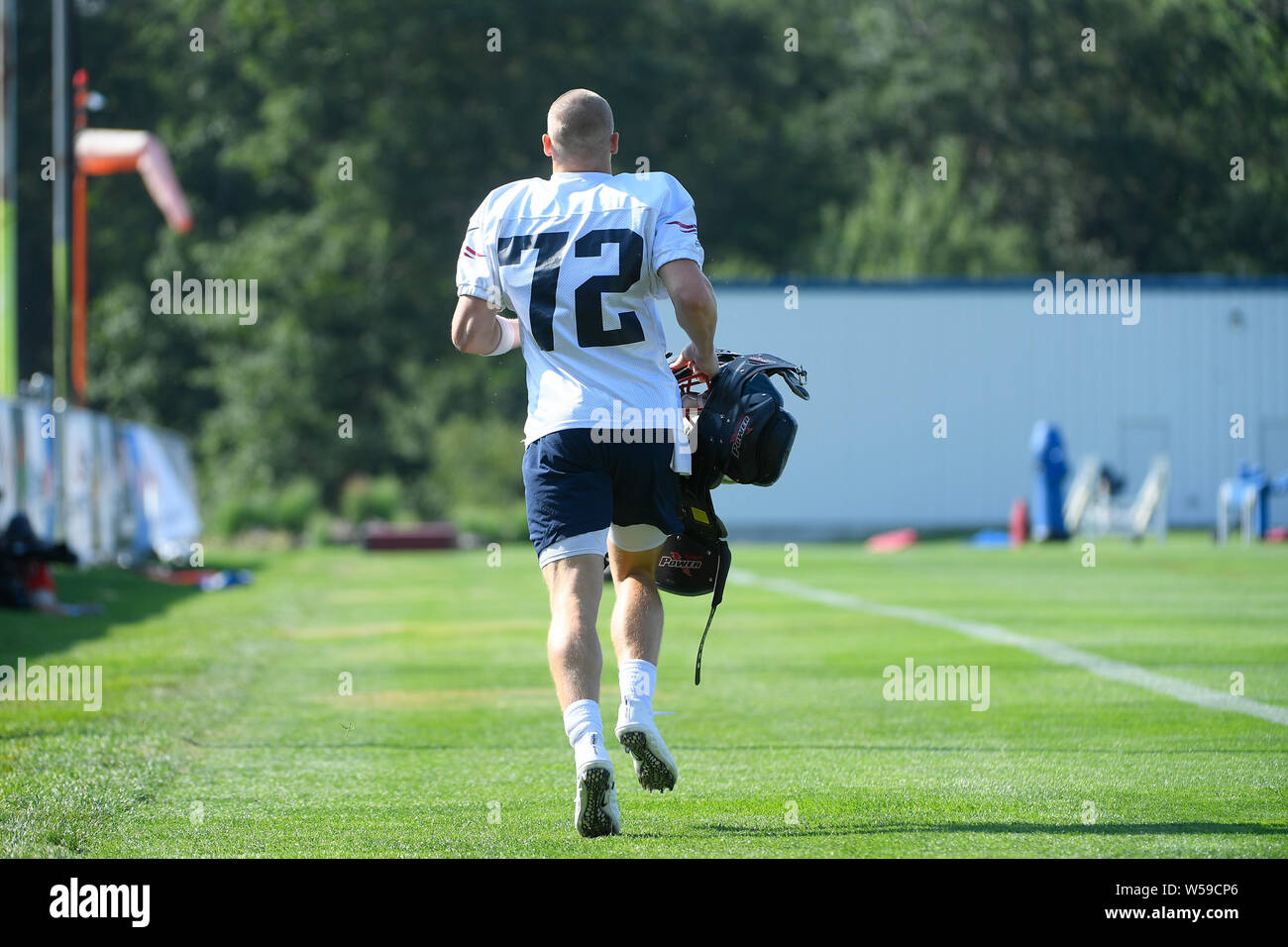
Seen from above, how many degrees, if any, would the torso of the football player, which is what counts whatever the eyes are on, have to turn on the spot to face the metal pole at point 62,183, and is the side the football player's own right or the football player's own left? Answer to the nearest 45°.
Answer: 0° — they already face it

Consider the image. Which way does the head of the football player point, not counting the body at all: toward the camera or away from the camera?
away from the camera

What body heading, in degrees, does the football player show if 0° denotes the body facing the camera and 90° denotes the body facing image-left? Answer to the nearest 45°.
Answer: approximately 180°

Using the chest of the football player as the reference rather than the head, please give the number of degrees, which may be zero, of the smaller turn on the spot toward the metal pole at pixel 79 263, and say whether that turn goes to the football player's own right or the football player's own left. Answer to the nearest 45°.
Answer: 0° — they already face it

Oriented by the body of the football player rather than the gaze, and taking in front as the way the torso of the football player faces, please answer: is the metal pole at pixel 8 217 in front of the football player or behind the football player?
in front
